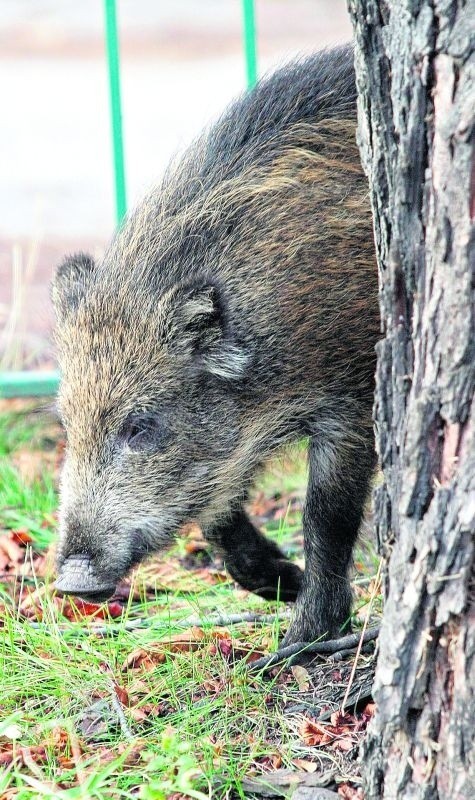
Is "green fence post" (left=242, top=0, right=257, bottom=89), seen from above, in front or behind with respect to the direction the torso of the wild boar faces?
behind

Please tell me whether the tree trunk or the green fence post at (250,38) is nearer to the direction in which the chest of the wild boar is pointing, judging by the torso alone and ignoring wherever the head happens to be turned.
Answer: the tree trunk

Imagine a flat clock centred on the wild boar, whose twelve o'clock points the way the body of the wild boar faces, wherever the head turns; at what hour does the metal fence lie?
The metal fence is roughly at 4 o'clock from the wild boar.

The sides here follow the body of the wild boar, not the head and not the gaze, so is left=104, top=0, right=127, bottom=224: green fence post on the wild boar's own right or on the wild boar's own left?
on the wild boar's own right

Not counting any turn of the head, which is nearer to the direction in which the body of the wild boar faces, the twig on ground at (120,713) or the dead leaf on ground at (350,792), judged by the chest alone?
the twig on ground

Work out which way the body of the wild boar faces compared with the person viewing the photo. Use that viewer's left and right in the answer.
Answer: facing the viewer and to the left of the viewer

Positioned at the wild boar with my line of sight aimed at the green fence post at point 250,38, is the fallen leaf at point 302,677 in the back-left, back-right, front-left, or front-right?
back-right

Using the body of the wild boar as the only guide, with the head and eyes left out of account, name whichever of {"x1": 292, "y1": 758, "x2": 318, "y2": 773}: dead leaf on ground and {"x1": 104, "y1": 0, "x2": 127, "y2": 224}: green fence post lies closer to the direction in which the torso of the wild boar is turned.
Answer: the dead leaf on ground

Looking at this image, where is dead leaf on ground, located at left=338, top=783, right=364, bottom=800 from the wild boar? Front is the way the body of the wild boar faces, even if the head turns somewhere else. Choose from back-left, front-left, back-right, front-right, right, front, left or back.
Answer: front-left

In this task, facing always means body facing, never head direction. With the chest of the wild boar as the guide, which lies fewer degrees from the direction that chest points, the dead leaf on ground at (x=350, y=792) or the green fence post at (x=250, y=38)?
the dead leaf on ground

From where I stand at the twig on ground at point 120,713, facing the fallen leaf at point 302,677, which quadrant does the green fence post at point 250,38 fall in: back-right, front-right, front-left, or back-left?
front-left
